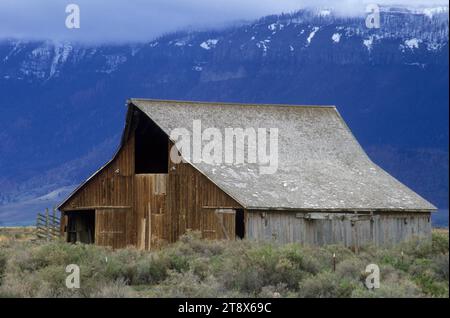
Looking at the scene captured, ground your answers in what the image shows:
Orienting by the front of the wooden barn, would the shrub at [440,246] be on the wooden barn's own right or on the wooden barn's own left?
on the wooden barn's own left

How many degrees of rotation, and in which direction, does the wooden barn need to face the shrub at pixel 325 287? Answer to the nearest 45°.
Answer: approximately 45° to its left

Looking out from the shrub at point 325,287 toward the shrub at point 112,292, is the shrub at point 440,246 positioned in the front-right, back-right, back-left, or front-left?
back-right

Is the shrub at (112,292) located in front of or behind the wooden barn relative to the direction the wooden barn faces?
in front
